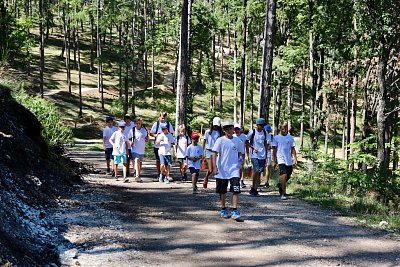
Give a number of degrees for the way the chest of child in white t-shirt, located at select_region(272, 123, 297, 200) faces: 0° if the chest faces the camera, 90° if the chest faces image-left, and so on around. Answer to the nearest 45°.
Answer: approximately 0°

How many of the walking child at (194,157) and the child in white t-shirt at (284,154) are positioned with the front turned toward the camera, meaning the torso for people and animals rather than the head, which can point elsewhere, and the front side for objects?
2

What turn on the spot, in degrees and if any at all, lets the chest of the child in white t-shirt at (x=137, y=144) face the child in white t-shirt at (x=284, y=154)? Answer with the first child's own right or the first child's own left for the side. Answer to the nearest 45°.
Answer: approximately 45° to the first child's own left

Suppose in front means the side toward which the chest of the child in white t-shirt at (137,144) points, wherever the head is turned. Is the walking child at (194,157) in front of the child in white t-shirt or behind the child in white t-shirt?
in front

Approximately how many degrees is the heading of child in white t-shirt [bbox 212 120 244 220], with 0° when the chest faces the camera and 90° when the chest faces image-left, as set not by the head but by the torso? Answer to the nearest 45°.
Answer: approximately 0°

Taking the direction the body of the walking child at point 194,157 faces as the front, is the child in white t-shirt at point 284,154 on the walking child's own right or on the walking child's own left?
on the walking child's own left
